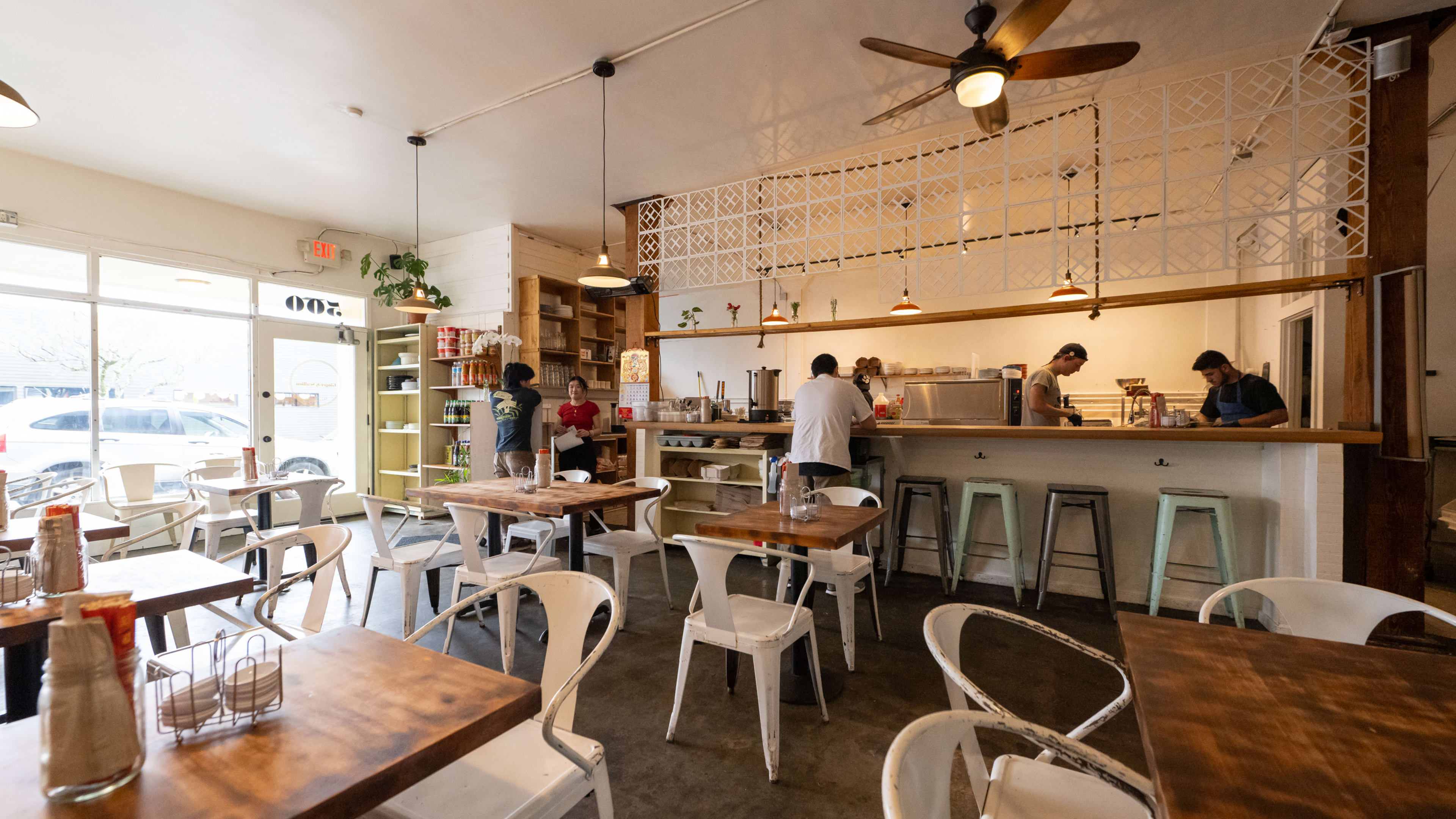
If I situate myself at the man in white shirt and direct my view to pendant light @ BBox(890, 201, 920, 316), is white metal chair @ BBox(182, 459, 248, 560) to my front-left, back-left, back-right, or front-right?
back-left

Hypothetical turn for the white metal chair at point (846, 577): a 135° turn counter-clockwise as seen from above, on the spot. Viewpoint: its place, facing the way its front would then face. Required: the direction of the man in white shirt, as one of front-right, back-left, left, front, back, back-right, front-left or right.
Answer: left

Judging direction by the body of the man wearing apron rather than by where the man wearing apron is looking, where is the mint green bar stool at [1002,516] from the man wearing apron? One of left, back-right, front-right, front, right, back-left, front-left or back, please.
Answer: front

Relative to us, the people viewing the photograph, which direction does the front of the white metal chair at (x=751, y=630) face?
facing away from the viewer and to the right of the viewer

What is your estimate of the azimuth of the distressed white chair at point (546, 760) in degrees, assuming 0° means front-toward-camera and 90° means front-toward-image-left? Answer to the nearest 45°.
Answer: approximately 45°

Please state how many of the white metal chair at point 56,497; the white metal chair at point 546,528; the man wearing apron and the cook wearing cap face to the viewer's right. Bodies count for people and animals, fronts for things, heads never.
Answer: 1

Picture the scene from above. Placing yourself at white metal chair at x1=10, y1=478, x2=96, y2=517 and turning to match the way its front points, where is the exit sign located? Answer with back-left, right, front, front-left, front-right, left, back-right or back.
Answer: back

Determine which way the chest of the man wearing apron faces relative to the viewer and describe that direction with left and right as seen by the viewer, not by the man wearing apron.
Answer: facing the viewer and to the left of the viewer

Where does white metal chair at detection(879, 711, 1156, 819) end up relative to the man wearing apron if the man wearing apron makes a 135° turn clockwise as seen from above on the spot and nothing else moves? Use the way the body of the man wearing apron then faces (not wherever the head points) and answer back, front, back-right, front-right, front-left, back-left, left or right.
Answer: back

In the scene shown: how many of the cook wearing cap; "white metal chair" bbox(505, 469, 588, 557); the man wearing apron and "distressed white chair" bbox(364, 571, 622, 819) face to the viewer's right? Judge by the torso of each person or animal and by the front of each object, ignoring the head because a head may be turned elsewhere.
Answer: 1

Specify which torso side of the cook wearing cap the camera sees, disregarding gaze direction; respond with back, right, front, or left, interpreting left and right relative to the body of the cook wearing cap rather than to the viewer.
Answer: right

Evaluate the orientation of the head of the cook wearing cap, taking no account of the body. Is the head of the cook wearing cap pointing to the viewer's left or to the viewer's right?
to the viewer's right

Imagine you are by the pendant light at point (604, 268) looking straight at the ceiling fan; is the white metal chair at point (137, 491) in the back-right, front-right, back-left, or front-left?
back-right
